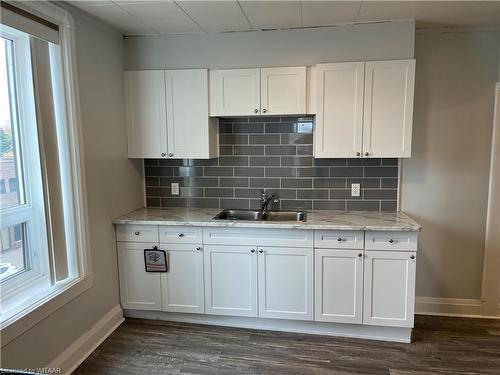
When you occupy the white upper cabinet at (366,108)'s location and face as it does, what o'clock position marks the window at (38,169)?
The window is roughly at 2 o'clock from the white upper cabinet.

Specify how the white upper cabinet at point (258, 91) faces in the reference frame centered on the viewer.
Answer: facing the viewer

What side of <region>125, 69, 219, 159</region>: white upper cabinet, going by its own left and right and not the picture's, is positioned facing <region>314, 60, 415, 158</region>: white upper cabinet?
left

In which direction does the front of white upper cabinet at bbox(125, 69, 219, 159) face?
toward the camera

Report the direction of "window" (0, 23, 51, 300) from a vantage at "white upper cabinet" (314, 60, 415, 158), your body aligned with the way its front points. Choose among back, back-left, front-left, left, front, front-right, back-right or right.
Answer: front-right

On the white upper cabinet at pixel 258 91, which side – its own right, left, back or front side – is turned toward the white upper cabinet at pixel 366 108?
left

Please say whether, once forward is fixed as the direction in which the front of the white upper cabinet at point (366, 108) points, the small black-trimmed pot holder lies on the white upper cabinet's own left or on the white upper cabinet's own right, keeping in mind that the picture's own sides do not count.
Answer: on the white upper cabinet's own right
